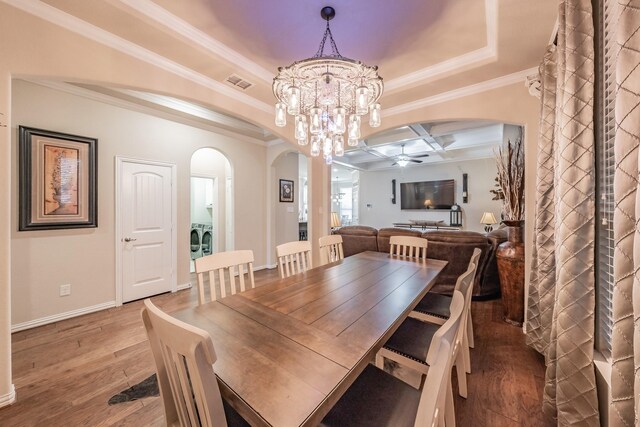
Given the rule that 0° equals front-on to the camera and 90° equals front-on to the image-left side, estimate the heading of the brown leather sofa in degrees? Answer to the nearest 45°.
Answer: approximately 180°

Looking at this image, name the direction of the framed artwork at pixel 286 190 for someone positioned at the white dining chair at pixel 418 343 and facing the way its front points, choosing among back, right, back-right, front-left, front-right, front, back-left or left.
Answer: front-right

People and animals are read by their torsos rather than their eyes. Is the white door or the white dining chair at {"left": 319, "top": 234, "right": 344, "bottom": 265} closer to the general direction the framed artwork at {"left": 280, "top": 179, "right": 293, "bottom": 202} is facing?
the white dining chair

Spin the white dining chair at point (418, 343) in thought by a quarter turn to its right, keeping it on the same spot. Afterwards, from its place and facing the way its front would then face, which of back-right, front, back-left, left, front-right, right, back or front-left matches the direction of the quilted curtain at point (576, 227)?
right

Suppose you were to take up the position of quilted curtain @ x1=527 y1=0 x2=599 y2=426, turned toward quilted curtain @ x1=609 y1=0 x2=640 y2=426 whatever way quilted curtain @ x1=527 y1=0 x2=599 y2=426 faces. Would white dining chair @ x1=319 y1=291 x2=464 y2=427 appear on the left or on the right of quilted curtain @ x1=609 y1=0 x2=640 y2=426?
right

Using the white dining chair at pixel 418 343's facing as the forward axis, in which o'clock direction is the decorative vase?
The decorative vase is roughly at 4 o'clock from the white dining chair.

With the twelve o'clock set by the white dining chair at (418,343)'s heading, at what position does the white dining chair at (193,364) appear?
the white dining chair at (193,364) is roughly at 10 o'clock from the white dining chair at (418,343).

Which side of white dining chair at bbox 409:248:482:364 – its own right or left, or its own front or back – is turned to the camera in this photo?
left

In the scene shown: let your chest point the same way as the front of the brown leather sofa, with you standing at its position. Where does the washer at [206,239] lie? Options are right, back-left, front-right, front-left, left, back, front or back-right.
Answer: left

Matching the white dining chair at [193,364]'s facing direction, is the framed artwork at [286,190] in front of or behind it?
in front

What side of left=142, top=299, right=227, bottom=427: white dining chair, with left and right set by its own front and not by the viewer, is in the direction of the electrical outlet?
left

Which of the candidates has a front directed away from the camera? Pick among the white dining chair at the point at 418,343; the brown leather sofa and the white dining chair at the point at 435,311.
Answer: the brown leather sofa

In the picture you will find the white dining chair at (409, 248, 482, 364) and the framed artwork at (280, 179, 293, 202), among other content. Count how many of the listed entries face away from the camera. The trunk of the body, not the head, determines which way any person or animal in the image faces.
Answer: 0

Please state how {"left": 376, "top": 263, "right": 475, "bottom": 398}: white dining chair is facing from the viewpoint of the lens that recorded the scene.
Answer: facing to the left of the viewer

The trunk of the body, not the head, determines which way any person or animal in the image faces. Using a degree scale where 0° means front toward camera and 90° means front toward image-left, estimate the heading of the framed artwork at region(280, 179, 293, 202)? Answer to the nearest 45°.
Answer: approximately 315°
